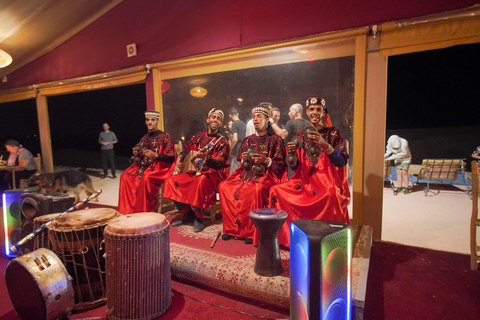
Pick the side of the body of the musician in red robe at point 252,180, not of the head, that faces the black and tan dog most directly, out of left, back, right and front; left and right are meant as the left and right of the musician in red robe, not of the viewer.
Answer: right

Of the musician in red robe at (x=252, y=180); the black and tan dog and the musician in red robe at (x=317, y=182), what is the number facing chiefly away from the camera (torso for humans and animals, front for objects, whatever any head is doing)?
0

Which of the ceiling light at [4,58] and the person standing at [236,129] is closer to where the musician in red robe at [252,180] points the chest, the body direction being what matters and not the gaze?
the ceiling light

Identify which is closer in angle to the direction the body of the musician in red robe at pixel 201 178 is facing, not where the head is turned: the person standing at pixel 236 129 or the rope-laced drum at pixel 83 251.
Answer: the rope-laced drum

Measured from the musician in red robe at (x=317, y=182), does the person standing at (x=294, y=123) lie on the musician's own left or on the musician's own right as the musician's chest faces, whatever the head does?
on the musician's own right

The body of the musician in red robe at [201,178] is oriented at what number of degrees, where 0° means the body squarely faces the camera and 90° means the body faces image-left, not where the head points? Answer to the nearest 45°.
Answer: approximately 45°

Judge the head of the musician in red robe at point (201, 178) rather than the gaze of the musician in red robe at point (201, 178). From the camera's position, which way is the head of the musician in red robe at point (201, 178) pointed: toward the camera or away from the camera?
toward the camera

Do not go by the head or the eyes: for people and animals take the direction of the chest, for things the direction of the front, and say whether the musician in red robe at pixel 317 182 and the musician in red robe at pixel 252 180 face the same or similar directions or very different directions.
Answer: same or similar directions

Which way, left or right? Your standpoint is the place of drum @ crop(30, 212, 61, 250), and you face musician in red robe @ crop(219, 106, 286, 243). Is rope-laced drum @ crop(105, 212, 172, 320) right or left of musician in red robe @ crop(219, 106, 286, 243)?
right

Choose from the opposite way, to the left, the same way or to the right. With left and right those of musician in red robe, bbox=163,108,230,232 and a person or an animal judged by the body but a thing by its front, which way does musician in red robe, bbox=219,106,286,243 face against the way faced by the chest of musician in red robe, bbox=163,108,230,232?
the same way

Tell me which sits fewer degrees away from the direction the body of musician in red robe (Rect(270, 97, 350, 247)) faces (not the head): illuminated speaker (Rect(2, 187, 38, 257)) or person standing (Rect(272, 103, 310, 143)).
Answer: the illuminated speaker

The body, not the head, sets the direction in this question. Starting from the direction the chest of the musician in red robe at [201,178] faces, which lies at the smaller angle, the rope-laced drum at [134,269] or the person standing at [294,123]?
the rope-laced drum

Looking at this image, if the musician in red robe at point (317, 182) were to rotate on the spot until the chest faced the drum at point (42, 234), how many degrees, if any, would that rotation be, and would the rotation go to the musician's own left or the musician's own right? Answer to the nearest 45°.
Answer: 0° — they already face it

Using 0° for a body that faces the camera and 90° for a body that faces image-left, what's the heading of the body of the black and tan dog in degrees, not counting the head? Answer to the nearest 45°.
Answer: approximately 90°

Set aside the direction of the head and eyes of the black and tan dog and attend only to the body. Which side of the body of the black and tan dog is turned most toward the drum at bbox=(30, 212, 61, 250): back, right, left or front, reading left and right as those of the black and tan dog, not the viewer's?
left

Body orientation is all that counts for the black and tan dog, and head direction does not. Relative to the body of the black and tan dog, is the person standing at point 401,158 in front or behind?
behind
